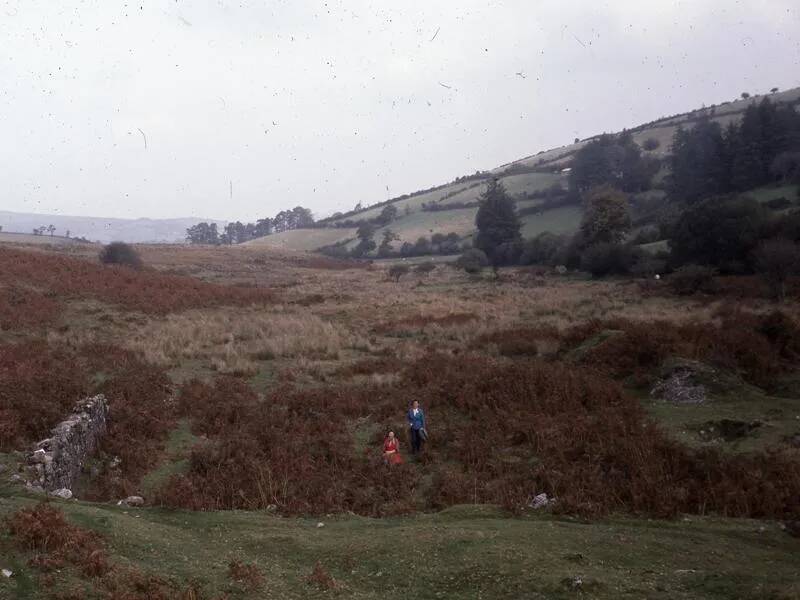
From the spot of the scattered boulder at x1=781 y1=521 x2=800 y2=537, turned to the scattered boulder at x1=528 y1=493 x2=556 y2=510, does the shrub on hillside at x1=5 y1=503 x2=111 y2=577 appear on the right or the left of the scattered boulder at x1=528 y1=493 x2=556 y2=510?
left

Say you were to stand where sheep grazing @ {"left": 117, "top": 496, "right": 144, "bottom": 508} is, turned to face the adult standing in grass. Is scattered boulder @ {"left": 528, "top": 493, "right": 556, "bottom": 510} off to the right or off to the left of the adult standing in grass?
right

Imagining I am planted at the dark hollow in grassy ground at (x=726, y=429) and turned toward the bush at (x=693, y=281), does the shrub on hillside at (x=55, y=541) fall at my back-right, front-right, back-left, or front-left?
back-left

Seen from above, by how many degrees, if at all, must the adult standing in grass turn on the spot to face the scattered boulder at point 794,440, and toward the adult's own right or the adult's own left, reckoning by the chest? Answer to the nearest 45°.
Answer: approximately 90° to the adult's own left

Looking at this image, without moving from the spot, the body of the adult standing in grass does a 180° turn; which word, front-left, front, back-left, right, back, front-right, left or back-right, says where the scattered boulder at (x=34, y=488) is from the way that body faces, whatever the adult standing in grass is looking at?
back-left

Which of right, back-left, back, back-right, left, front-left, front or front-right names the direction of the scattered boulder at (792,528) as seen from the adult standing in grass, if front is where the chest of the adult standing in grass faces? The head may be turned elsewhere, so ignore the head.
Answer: front-left

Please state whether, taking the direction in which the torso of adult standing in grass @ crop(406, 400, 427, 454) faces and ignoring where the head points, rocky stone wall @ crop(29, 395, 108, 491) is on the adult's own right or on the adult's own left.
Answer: on the adult's own right

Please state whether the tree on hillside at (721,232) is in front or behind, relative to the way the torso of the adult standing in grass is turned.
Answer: behind

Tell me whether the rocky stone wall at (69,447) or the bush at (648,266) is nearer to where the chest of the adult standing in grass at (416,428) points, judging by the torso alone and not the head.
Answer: the rocky stone wall

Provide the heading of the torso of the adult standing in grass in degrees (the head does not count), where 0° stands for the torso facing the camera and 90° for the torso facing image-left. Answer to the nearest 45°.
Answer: approximately 0°

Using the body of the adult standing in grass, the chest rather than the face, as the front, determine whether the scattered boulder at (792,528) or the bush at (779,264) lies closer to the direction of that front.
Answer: the scattered boulder

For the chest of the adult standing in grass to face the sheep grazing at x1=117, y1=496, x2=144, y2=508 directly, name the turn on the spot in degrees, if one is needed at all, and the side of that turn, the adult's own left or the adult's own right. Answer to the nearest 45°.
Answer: approximately 45° to the adult's own right

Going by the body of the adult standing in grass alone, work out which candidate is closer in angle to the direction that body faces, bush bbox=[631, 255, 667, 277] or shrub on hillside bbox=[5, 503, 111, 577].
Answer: the shrub on hillside

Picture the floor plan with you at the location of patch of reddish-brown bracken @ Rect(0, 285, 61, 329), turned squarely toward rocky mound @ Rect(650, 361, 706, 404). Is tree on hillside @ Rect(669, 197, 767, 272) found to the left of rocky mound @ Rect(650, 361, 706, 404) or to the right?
left
